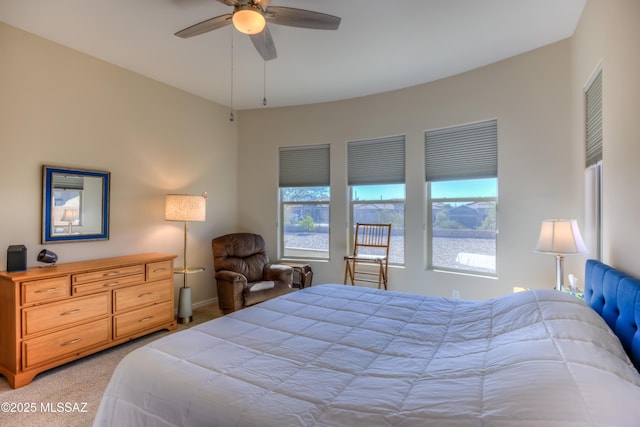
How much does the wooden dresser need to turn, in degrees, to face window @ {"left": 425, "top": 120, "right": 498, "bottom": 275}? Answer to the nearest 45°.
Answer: approximately 45° to its left

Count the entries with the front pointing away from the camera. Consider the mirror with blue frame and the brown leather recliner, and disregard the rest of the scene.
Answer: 0

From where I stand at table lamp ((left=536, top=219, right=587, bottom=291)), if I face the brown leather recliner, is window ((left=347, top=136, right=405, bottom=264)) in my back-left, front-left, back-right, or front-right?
front-right

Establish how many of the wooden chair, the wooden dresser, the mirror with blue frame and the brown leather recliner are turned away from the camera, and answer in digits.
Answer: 0

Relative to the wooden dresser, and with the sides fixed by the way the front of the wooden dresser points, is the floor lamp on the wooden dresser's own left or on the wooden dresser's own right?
on the wooden dresser's own left

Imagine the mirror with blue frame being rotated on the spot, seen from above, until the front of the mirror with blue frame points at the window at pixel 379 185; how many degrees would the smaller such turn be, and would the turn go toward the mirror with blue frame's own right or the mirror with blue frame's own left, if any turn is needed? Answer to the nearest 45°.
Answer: approximately 45° to the mirror with blue frame's own left

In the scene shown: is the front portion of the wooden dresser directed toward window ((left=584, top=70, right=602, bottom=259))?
yes

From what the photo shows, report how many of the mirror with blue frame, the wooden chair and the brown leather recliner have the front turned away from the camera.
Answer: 0

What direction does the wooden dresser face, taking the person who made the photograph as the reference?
facing the viewer and to the right of the viewer

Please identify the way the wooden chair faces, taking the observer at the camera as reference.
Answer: facing the viewer and to the left of the viewer

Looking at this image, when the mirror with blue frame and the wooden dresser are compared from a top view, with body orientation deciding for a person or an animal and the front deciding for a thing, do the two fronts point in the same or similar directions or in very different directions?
same or similar directions

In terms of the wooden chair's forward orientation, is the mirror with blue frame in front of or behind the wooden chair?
in front

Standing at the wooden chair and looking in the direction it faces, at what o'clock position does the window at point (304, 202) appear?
The window is roughly at 2 o'clock from the wooden chair.

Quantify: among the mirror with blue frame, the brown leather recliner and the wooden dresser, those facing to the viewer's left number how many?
0

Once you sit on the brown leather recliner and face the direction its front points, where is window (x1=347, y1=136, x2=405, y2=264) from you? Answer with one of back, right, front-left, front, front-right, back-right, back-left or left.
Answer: front-left

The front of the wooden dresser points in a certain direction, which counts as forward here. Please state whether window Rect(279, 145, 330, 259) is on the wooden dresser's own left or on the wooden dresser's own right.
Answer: on the wooden dresser's own left

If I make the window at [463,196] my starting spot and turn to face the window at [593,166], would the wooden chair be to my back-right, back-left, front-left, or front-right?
back-right
